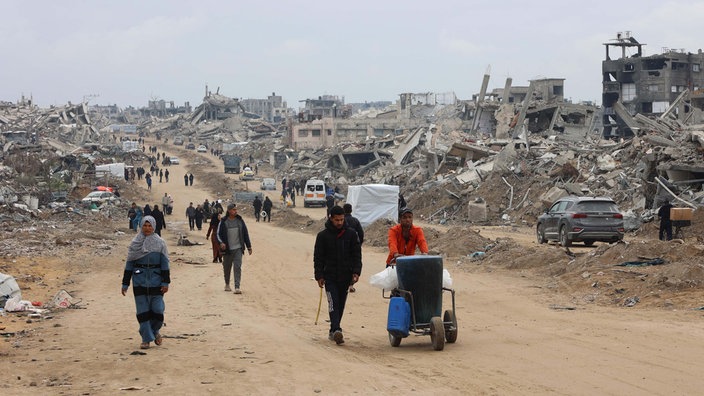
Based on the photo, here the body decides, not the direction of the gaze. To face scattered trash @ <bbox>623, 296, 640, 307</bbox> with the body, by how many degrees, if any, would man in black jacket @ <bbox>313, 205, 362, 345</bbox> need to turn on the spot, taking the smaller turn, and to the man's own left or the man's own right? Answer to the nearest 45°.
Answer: approximately 135° to the man's own left

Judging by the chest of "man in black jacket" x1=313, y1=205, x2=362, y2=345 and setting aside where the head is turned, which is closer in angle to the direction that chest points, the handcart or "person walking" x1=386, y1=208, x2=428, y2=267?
the handcart

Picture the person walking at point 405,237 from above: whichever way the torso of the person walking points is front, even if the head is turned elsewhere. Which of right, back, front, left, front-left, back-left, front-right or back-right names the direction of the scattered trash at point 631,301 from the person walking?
back-left

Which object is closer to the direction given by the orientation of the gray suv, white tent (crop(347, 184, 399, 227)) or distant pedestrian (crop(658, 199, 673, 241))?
the white tent

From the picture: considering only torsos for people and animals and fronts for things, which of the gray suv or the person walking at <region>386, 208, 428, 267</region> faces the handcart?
the person walking

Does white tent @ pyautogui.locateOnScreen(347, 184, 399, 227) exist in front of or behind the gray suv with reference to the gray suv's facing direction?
in front

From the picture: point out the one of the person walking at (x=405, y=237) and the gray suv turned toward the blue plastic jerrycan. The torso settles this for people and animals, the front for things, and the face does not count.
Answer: the person walking

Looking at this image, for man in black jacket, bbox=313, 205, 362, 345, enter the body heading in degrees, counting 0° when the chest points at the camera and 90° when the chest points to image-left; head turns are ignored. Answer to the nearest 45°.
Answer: approximately 0°

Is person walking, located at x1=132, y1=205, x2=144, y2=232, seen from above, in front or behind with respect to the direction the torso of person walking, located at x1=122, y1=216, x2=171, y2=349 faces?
behind

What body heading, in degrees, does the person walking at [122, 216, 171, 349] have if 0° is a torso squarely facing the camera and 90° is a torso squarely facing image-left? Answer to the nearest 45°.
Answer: approximately 0°
